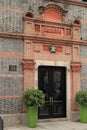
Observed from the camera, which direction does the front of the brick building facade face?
facing the viewer and to the right of the viewer
